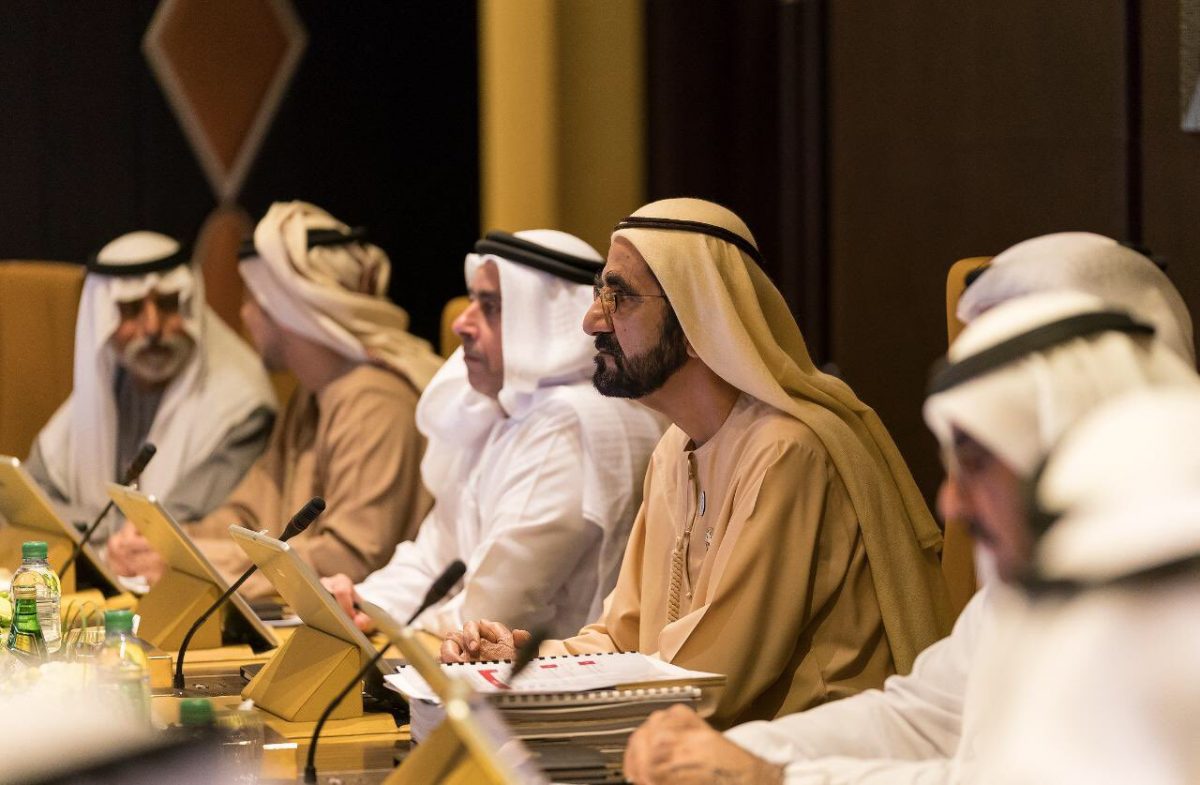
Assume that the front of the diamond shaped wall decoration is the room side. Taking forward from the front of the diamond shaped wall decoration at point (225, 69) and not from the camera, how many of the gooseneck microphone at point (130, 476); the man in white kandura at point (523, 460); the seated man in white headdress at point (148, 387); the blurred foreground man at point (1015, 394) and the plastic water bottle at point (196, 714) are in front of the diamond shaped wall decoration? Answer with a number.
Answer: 5

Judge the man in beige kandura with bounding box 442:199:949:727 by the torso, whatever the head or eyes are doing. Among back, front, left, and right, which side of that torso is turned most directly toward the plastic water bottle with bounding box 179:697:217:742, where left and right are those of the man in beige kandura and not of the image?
front

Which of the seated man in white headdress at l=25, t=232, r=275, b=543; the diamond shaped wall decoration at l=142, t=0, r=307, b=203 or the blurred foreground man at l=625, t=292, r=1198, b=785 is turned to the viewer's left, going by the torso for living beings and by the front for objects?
the blurred foreground man at l=625, t=292, r=1198, b=785

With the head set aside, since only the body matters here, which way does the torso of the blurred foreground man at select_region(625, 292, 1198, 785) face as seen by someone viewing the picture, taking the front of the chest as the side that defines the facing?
to the viewer's left

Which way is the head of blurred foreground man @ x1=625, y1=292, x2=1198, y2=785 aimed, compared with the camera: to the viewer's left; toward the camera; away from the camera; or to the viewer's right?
to the viewer's left

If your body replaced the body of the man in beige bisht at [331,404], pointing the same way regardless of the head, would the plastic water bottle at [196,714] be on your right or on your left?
on your left

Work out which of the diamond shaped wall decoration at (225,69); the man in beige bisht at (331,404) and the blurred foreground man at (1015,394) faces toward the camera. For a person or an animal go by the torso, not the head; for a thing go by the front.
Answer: the diamond shaped wall decoration

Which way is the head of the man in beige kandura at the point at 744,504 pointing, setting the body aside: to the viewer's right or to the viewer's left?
to the viewer's left

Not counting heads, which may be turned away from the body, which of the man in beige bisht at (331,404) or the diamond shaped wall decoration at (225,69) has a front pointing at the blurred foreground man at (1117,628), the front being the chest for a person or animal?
the diamond shaped wall decoration

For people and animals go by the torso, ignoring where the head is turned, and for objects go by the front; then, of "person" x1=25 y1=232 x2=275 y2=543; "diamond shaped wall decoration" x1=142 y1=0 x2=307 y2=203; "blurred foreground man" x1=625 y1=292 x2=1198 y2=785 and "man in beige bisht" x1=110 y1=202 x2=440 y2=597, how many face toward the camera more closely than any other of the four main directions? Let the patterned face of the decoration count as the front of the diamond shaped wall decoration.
2

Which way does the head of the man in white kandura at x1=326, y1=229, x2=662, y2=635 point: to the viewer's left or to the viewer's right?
to the viewer's left

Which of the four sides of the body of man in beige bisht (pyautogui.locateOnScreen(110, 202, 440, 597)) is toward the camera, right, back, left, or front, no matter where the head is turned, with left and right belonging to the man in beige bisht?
left

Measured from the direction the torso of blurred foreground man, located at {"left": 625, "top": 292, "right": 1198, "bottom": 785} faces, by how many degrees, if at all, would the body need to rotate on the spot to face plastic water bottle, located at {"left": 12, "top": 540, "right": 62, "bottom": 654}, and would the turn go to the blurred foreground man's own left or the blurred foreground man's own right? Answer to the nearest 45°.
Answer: approximately 45° to the blurred foreground man's own right
